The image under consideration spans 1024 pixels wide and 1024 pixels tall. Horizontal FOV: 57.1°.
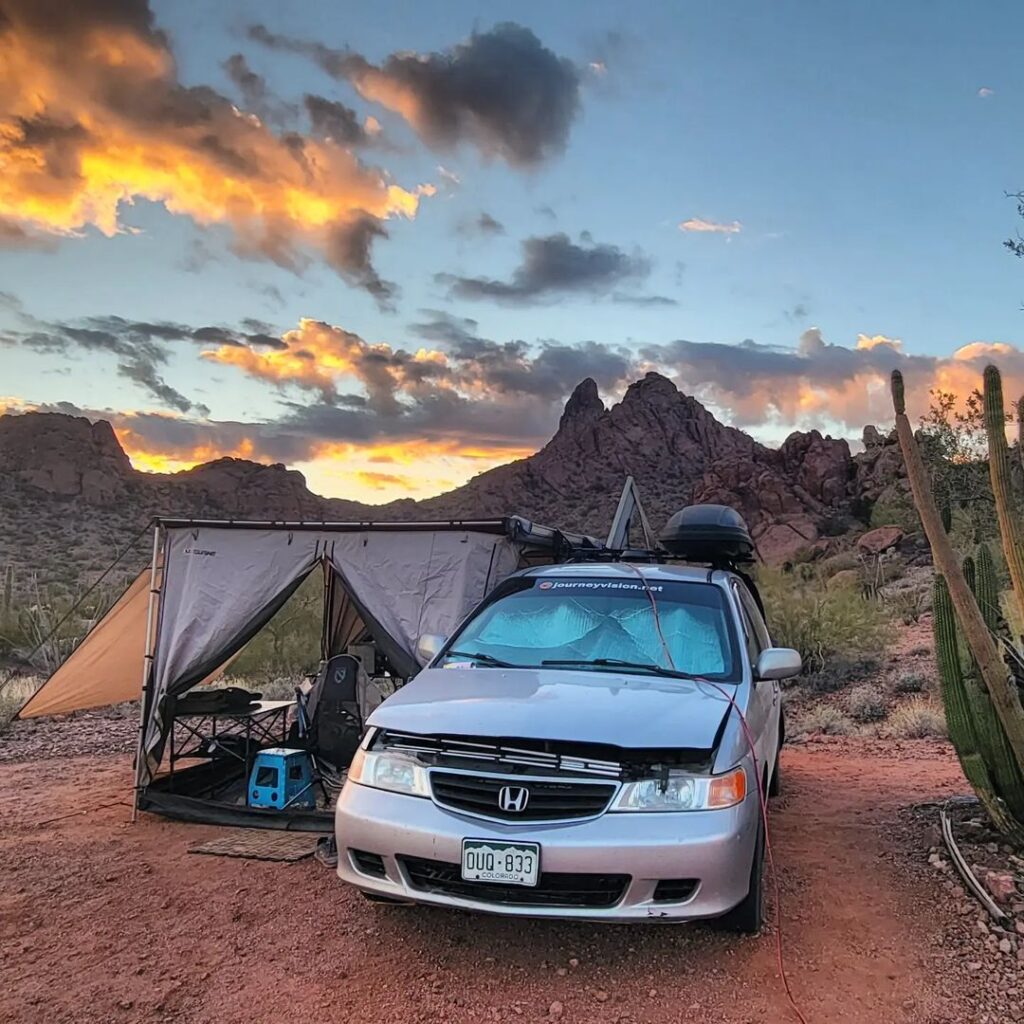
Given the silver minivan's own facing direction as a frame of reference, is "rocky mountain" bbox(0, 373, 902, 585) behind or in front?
behind

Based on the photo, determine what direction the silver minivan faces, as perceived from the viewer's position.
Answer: facing the viewer

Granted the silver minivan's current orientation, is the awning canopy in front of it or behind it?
behind

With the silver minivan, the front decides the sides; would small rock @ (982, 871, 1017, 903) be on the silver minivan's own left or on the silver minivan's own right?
on the silver minivan's own left

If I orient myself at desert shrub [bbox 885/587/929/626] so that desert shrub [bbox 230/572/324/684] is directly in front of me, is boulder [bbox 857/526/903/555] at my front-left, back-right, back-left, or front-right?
back-right

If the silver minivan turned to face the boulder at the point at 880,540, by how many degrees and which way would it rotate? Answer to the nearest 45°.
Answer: approximately 180°

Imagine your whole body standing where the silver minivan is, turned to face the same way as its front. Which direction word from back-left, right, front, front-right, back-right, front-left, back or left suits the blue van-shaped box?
back-right

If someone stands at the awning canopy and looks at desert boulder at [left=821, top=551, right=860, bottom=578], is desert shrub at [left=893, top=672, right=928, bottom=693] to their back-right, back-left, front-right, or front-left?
front-right

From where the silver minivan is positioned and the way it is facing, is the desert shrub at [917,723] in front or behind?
behind

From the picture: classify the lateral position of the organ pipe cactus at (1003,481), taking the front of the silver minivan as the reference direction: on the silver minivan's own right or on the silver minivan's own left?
on the silver minivan's own left

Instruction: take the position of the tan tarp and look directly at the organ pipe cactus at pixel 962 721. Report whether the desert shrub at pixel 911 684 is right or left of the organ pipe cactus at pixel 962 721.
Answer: left

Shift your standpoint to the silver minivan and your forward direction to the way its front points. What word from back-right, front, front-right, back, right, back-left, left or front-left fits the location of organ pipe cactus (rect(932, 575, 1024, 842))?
back-left

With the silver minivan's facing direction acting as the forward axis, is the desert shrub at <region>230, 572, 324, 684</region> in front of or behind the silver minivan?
behind

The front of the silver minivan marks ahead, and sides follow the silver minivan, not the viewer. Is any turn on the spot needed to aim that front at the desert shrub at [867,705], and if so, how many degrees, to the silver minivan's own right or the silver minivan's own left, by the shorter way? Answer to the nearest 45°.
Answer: approximately 135° to the silver minivan's own left

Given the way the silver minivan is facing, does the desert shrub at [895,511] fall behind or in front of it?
behind
